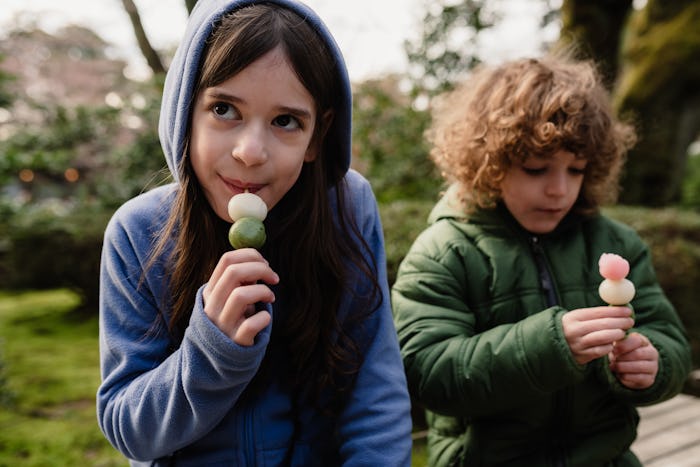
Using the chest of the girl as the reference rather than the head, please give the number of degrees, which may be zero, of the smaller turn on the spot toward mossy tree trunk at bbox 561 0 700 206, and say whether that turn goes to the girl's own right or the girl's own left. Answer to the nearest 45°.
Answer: approximately 135° to the girl's own left

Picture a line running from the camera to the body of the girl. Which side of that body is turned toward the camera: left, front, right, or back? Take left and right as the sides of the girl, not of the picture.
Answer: front

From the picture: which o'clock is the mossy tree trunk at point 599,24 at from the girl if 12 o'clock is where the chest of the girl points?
The mossy tree trunk is roughly at 7 o'clock from the girl.
